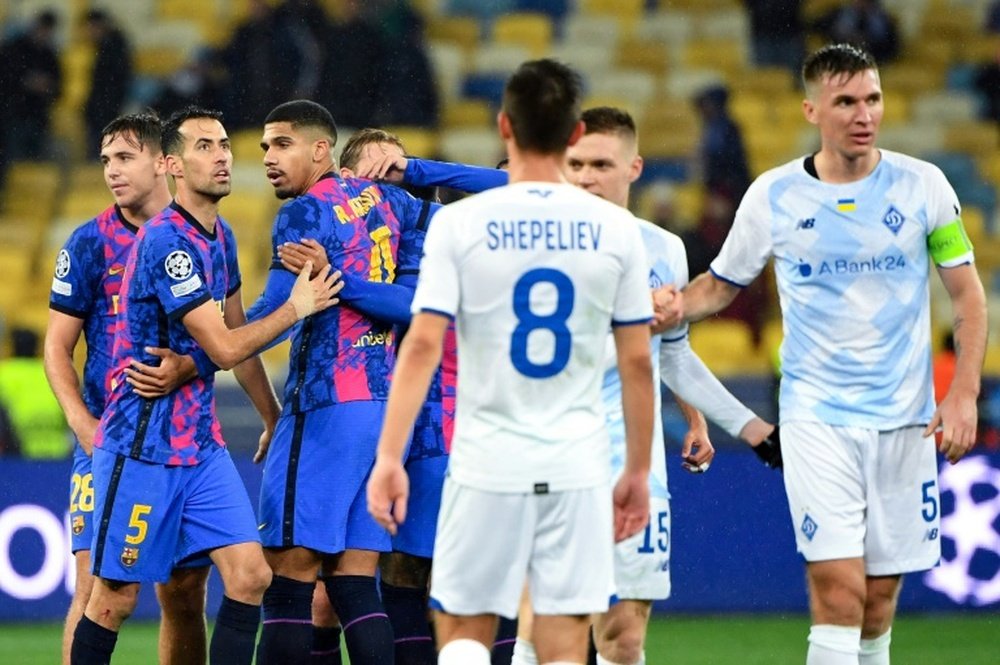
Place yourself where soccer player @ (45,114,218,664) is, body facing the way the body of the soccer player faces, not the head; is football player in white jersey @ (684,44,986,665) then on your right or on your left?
on your left

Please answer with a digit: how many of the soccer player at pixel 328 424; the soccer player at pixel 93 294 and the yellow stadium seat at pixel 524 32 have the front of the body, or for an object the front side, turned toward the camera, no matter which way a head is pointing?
2

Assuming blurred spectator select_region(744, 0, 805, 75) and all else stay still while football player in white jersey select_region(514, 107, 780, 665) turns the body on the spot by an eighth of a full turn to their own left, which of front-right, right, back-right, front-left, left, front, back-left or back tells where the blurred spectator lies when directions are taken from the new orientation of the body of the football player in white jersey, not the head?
back

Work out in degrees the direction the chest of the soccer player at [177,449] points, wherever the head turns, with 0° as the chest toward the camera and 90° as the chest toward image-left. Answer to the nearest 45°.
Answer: approximately 315°

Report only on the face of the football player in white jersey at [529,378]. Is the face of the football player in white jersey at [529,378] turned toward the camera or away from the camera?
away from the camera

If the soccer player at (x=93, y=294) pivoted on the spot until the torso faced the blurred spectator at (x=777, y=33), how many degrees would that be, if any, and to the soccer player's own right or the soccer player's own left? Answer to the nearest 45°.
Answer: approximately 135° to the soccer player's own left

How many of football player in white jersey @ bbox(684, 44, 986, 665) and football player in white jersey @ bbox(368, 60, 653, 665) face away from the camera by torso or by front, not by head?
1

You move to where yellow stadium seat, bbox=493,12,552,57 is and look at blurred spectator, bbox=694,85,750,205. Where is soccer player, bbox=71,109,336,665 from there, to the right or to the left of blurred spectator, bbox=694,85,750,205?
right

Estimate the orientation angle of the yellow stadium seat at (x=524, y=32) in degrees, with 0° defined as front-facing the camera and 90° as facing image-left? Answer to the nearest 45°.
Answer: approximately 0°

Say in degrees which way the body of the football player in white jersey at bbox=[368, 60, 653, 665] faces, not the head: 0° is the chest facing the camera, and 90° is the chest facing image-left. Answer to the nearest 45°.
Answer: approximately 180°
